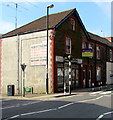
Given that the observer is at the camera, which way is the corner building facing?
facing the viewer and to the right of the viewer
